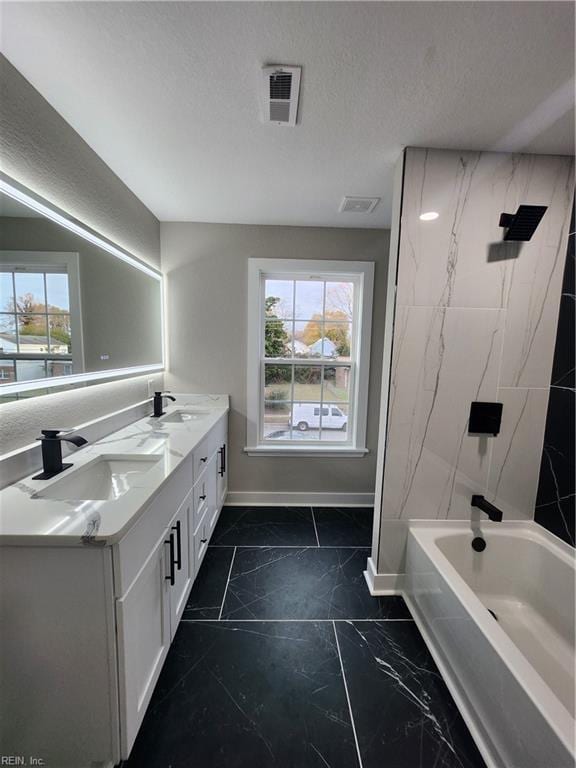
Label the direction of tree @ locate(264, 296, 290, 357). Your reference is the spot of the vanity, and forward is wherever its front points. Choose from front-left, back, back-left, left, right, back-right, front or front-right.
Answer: front-left

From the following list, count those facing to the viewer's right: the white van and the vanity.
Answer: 2

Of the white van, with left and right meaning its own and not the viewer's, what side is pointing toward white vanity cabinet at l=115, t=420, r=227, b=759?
right

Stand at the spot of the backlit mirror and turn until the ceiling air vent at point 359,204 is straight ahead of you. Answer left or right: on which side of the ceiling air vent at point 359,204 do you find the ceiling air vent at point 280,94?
right

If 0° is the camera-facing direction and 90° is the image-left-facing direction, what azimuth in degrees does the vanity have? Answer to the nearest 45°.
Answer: approximately 270°

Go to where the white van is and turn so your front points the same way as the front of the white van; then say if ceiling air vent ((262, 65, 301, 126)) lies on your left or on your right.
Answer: on your right

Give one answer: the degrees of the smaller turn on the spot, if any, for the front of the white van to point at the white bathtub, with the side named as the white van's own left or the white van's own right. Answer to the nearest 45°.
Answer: approximately 45° to the white van's own right

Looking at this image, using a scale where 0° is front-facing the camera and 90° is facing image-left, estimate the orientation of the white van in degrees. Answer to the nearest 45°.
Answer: approximately 270°

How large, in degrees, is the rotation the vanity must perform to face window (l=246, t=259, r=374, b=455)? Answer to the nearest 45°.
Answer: approximately 45° to its left
